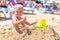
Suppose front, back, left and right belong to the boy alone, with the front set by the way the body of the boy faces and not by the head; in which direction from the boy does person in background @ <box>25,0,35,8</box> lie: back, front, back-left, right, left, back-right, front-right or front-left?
back-left

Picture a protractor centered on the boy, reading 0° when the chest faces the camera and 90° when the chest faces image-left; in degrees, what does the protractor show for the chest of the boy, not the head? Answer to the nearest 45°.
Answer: approximately 315°
